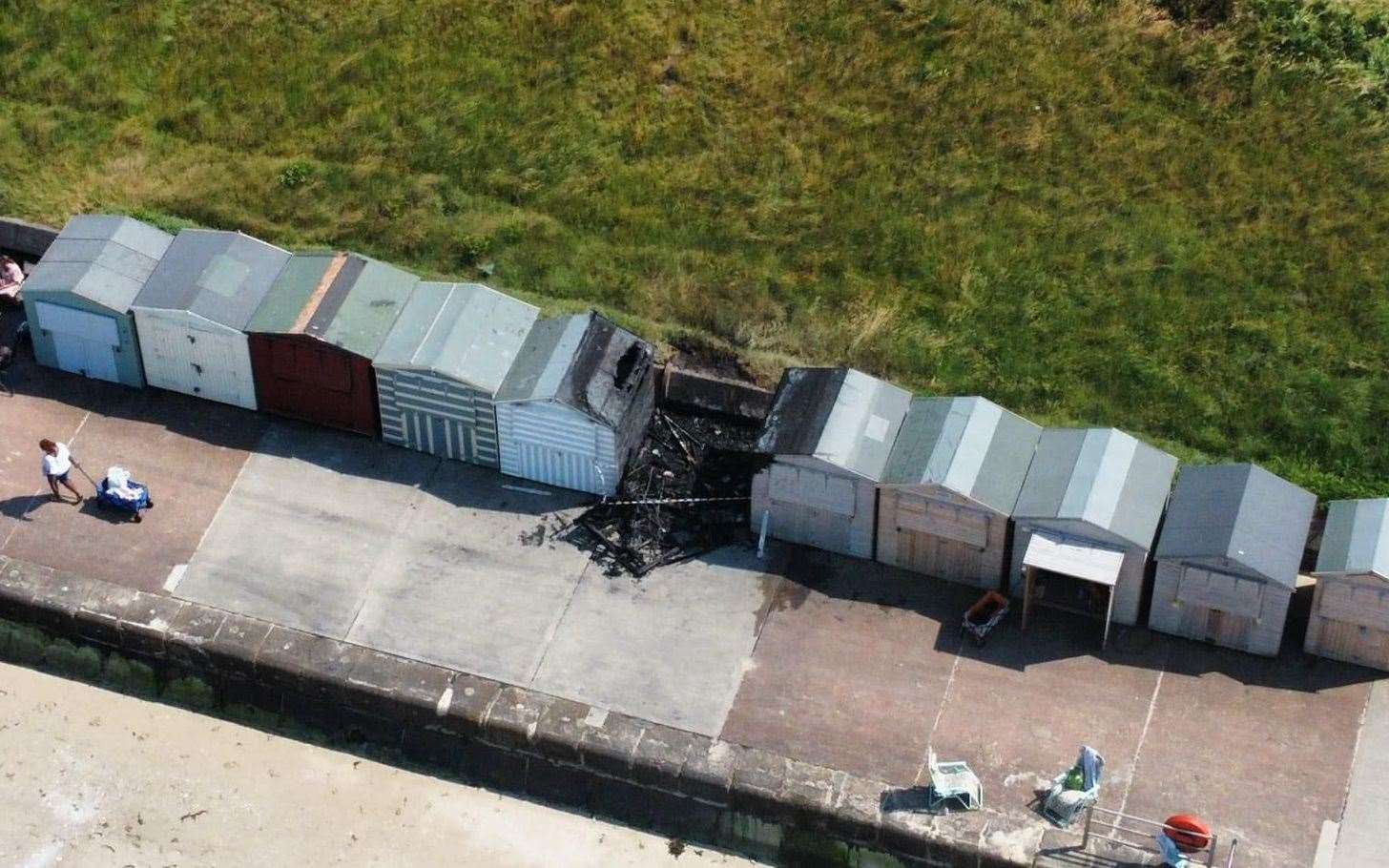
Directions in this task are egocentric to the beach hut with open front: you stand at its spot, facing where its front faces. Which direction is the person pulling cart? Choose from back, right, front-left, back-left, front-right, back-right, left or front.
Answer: right

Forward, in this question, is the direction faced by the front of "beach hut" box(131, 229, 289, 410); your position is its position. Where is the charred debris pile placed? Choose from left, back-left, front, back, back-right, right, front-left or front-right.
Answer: left

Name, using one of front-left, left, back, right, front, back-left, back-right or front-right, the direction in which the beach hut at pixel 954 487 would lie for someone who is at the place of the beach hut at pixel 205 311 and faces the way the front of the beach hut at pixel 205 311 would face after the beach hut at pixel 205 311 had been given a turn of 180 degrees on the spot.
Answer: right

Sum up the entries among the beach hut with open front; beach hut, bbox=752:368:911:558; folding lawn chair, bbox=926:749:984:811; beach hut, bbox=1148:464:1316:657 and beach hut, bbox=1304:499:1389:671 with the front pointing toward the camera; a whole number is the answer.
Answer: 4

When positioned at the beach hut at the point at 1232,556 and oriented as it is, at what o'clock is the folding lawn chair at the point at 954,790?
The folding lawn chair is roughly at 1 o'clock from the beach hut.

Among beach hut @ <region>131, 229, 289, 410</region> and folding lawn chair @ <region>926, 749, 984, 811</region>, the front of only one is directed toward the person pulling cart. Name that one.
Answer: the beach hut

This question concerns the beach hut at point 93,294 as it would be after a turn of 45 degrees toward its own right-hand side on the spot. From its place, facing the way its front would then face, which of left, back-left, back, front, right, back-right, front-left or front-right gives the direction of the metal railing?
back-left

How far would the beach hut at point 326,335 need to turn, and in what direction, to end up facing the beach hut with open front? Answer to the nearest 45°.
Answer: approximately 90° to its left

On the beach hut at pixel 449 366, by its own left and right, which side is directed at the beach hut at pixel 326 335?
right

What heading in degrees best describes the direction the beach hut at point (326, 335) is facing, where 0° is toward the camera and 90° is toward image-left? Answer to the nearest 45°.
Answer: approximately 45°

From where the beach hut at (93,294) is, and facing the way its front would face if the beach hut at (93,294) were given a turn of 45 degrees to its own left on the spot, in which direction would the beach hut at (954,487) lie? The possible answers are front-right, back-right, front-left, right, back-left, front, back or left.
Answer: front-left

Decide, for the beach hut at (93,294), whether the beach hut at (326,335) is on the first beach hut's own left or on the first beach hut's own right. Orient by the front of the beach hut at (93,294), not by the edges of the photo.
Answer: on the first beach hut's own left
